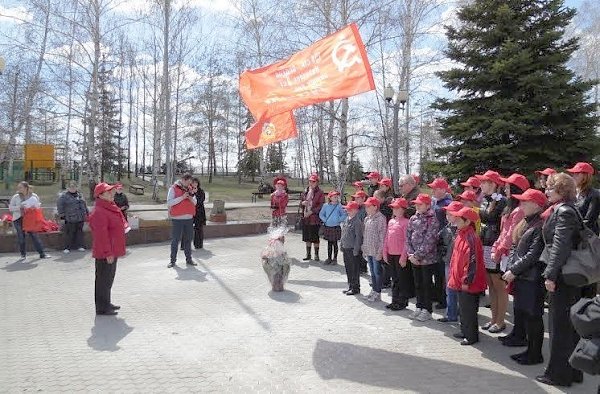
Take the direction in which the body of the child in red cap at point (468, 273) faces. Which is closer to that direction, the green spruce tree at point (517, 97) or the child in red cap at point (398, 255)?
the child in red cap

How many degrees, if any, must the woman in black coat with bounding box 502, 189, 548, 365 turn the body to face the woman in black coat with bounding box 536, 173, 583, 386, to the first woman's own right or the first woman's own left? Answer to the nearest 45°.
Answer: approximately 135° to the first woman's own left

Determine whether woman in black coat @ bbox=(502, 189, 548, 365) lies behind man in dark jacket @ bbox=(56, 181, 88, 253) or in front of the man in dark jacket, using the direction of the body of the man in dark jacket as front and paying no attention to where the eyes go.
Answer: in front

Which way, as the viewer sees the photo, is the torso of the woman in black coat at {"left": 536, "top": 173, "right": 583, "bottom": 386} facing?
to the viewer's left

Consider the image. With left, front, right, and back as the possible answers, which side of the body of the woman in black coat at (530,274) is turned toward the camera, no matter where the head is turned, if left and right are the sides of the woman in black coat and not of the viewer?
left

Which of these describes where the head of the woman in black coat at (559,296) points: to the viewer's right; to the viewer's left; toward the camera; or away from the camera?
to the viewer's left

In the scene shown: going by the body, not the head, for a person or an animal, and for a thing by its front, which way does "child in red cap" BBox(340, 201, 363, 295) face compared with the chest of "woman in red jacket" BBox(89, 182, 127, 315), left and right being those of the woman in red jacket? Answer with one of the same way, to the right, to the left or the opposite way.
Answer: the opposite way

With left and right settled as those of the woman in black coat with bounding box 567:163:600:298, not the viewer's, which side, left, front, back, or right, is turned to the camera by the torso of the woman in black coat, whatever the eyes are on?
left

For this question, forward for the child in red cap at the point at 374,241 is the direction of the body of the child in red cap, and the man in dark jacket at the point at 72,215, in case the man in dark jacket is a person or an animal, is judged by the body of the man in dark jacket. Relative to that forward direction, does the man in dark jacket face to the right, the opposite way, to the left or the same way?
to the left

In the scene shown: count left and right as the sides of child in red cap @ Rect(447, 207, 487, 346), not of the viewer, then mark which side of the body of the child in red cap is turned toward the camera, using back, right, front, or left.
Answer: left

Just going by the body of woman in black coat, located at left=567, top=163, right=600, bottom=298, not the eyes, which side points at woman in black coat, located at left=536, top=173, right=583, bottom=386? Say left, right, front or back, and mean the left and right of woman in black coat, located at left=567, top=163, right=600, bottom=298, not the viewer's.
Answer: left

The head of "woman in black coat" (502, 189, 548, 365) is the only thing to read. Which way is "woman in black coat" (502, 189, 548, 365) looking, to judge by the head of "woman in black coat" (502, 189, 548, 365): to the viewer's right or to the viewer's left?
to the viewer's left

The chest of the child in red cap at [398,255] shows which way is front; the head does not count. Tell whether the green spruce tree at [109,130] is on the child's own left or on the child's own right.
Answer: on the child's own right

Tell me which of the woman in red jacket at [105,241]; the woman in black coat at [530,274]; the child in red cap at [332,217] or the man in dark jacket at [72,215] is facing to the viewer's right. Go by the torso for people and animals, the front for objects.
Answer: the woman in red jacket

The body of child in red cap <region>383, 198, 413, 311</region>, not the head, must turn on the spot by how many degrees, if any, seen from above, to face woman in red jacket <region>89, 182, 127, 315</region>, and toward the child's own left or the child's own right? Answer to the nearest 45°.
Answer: approximately 45° to the child's own right
